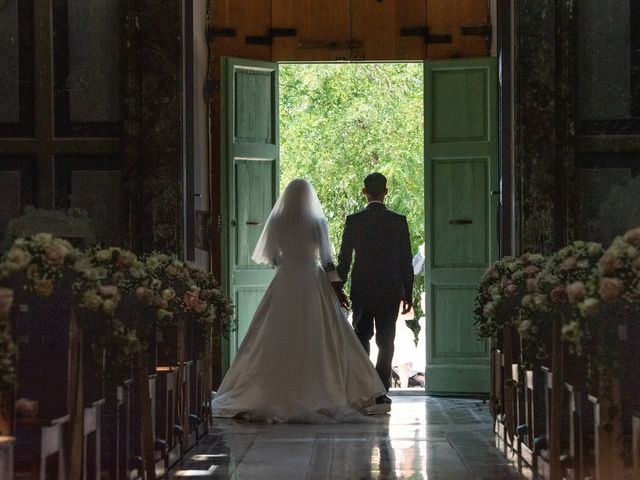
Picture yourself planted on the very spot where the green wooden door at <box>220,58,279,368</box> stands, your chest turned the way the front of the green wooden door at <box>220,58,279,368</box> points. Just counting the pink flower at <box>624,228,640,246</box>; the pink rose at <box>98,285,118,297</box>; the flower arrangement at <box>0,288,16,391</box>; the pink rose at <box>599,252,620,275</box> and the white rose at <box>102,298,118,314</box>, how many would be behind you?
0

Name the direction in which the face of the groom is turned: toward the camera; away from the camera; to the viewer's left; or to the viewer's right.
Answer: away from the camera

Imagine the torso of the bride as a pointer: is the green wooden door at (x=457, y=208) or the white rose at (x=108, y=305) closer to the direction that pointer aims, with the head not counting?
the green wooden door

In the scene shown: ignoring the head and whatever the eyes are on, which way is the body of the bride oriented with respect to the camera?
away from the camera

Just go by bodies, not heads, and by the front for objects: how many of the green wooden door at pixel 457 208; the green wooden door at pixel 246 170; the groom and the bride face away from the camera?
2

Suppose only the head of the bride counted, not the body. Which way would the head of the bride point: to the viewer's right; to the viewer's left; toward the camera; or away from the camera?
away from the camera

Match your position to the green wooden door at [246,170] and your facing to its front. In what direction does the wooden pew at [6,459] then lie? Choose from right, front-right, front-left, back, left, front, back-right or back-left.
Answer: front-right

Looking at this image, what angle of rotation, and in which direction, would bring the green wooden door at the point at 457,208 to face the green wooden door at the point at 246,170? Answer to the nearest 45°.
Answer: approximately 90° to its right

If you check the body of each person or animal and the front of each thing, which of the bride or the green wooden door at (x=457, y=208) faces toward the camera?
the green wooden door

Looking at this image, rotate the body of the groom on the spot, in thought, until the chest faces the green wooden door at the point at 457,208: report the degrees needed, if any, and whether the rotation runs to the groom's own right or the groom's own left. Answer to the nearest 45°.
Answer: approximately 45° to the groom's own right

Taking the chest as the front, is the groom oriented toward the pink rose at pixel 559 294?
no

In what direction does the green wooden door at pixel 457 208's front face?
toward the camera

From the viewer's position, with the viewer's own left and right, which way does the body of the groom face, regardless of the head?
facing away from the viewer

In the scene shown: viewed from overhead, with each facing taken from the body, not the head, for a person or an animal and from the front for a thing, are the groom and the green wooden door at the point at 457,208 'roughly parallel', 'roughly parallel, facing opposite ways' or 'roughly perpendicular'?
roughly parallel, facing opposite ways

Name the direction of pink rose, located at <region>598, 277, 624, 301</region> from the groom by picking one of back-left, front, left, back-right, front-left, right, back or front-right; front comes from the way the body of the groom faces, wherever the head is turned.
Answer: back

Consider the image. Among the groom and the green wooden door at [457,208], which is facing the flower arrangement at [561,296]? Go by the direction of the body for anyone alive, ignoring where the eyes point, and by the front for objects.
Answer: the green wooden door

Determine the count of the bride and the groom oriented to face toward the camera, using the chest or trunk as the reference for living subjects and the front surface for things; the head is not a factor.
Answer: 0

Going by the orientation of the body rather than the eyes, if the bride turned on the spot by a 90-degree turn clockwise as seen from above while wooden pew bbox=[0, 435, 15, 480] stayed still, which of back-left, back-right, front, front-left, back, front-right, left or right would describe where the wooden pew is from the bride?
right

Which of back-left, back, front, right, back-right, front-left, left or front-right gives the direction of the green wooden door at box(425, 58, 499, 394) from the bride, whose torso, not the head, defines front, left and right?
front-right

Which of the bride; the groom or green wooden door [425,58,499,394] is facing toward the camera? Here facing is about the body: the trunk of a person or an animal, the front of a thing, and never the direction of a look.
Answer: the green wooden door
